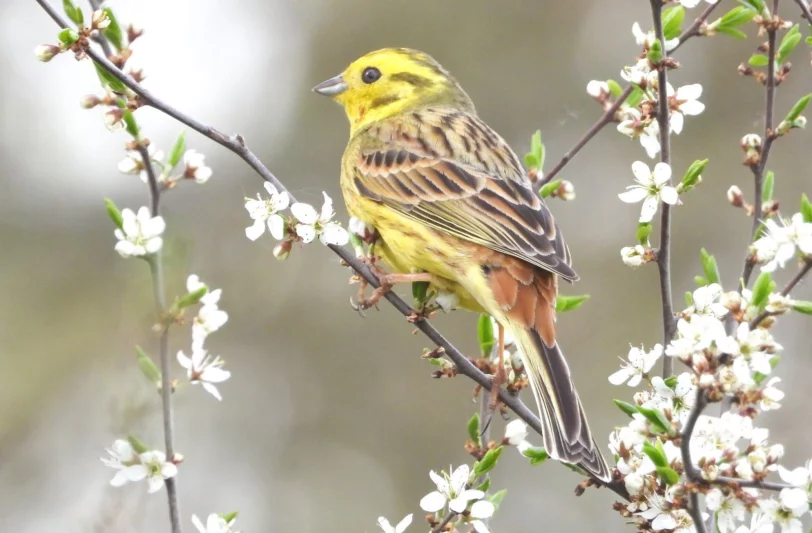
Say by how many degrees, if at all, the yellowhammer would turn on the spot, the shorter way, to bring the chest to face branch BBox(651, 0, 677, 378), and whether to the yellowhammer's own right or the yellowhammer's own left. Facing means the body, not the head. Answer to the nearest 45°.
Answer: approximately 135° to the yellowhammer's own left

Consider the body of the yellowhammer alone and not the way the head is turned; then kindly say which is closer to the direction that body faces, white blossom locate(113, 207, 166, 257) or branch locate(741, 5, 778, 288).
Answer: the white blossom

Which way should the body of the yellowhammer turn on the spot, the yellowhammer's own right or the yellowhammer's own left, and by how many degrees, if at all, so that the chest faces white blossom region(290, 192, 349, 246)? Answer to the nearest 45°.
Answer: approximately 45° to the yellowhammer's own left

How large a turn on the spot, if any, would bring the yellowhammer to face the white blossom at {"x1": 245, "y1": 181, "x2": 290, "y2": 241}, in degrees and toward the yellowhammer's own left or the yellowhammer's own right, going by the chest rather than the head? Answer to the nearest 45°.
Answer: approximately 45° to the yellowhammer's own left

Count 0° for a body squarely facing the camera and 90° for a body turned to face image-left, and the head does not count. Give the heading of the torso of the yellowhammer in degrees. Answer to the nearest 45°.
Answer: approximately 90°
